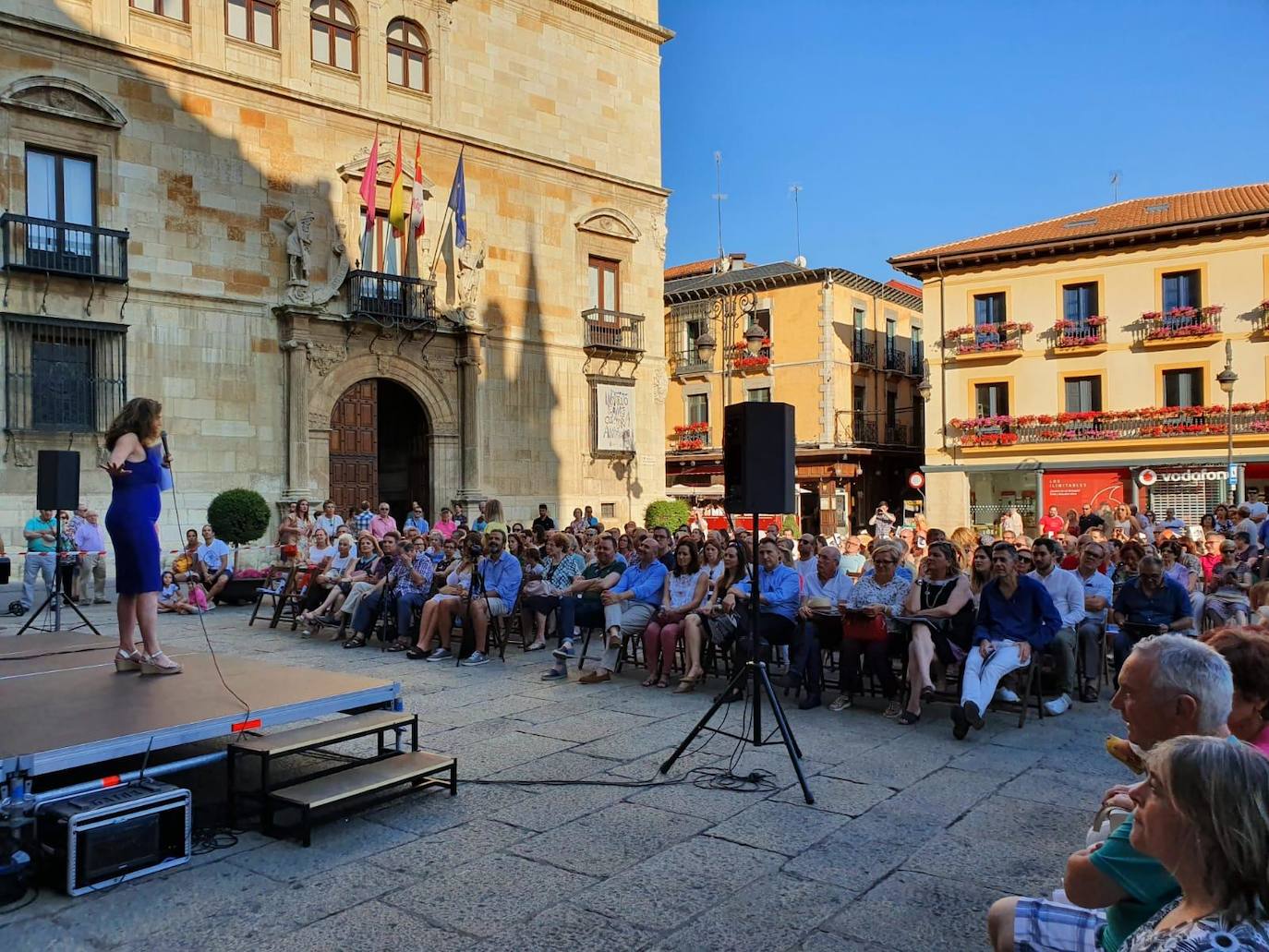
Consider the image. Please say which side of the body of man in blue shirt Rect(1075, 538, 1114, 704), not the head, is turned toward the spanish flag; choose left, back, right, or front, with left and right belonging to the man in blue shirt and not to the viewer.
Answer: right

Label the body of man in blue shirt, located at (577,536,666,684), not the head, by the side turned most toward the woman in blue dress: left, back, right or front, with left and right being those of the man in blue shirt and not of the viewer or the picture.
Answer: front

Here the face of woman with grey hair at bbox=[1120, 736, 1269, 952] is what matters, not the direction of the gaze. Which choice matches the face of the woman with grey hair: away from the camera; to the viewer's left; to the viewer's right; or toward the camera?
to the viewer's left

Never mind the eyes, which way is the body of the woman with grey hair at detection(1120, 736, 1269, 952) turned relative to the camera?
to the viewer's left

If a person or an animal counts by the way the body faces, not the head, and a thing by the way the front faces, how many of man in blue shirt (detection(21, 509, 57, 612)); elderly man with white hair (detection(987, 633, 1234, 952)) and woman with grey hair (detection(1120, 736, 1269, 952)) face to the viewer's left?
2

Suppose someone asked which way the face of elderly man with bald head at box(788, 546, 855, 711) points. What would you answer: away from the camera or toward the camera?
toward the camera

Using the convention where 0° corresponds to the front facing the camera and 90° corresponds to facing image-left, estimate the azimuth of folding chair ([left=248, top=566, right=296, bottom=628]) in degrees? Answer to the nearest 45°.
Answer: approximately 45°

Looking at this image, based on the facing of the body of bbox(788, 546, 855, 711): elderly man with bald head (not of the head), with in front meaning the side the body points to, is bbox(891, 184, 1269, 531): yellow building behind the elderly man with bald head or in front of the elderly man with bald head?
behind

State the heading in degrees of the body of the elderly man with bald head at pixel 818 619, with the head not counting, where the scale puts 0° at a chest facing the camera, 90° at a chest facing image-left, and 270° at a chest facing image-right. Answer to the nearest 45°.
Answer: approximately 45°

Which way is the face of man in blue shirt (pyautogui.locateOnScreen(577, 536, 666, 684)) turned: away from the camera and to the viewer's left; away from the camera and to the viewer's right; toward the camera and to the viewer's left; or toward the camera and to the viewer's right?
toward the camera and to the viewer's left

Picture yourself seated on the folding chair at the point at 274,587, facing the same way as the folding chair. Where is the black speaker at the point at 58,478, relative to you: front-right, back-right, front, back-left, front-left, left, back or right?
front

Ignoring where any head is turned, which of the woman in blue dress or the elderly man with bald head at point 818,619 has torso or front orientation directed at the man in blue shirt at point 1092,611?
the woman in blue dress

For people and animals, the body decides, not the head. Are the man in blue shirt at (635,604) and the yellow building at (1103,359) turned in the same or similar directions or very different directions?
same or similar directions

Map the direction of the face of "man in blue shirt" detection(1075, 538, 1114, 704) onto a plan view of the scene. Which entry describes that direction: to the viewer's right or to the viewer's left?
to the viewer's left

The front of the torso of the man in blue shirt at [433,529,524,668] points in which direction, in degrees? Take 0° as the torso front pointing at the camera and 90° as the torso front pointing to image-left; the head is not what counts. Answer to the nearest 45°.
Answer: approximately 45°

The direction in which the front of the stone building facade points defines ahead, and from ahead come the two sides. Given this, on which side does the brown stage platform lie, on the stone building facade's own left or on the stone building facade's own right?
on the stone building facade's own right

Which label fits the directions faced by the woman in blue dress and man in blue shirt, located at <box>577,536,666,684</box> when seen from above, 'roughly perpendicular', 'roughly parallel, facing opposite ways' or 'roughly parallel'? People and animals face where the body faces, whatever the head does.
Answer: roughly parallel, facing opposite ways

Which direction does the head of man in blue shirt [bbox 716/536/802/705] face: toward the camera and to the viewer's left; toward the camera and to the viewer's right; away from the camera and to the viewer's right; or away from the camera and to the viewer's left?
toward the camera and to the viewer's left

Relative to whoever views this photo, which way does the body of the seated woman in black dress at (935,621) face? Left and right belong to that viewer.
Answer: facing the viewer and to the left of the viewer
